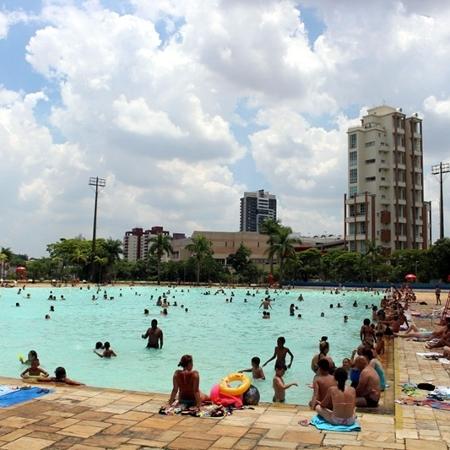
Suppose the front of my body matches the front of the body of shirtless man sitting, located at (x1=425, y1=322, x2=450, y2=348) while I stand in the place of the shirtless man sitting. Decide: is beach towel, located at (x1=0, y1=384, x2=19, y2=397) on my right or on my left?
on my left

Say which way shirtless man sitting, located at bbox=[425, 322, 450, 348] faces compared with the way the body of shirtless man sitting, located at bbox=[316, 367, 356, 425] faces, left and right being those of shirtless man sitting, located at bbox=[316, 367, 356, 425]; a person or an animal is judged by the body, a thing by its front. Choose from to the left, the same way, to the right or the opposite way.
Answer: to the left

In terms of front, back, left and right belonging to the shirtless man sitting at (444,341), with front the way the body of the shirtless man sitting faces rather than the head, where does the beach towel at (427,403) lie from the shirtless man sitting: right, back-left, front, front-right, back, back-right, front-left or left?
left

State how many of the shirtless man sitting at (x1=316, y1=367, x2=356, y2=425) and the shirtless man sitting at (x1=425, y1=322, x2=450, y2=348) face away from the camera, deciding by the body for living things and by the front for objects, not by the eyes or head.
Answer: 1

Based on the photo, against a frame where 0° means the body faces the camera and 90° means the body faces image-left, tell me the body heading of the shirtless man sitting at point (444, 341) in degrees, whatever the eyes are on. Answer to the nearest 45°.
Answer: approximately 90°

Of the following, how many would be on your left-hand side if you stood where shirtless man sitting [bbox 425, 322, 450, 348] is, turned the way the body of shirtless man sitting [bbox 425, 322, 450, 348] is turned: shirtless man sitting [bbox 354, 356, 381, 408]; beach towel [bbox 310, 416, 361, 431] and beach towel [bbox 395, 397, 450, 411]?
3

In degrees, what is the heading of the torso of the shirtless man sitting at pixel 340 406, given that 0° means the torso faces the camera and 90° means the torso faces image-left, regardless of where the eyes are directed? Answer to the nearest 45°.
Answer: approximately 180°

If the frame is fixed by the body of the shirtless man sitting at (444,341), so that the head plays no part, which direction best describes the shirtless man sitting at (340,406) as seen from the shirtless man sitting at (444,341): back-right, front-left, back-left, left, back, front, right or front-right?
left

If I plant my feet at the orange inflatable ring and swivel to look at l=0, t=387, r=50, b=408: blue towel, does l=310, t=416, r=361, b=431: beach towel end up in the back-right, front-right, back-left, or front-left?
back-left

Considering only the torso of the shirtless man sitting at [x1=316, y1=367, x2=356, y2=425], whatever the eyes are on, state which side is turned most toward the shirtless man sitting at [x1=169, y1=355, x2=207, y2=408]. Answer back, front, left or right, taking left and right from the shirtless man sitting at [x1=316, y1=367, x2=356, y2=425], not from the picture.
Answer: left

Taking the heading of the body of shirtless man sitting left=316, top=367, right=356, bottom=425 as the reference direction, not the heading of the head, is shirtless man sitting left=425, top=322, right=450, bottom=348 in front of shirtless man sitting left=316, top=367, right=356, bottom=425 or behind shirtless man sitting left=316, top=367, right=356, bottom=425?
in front

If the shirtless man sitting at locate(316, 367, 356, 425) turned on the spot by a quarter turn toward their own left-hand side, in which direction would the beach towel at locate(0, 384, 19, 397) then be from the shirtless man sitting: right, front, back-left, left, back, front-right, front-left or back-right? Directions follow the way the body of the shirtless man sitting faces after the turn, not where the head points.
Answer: front

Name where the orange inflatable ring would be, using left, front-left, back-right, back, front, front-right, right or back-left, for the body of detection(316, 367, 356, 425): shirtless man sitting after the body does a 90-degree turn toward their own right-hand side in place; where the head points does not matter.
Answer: back-left
